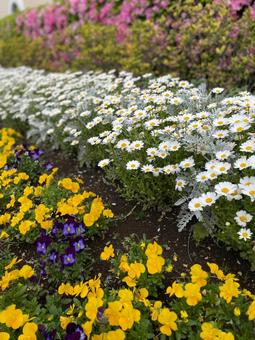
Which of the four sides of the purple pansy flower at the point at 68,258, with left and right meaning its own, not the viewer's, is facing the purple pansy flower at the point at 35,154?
back

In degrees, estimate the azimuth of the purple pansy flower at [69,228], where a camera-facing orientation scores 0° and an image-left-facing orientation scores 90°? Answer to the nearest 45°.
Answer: approximately 0°

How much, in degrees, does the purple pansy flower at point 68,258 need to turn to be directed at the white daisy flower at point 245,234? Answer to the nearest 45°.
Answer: approximately 45° to its left

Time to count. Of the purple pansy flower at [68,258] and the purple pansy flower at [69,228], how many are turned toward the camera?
2

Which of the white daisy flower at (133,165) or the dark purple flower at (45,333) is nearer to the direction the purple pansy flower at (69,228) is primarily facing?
the dark purple flower

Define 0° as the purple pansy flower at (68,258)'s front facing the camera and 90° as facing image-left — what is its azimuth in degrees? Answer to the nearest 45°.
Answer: approximately 0°

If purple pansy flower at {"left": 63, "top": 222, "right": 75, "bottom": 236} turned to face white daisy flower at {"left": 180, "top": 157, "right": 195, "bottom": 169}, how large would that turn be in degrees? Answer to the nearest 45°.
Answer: approximately 90° to its left

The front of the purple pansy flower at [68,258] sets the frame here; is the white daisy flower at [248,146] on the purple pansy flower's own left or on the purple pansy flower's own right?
on the purple pansy flower's own left
